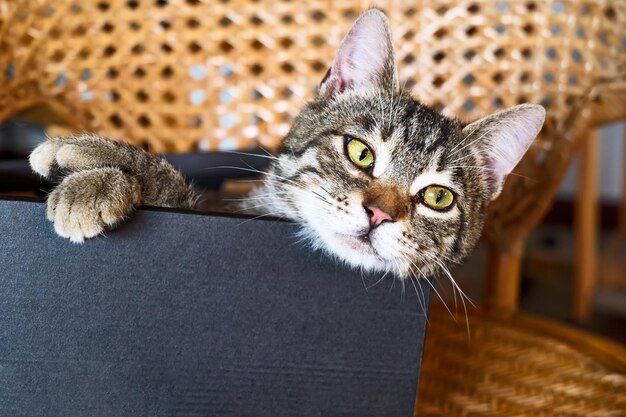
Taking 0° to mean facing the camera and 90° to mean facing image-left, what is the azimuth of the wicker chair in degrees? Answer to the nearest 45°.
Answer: approximately 0°
